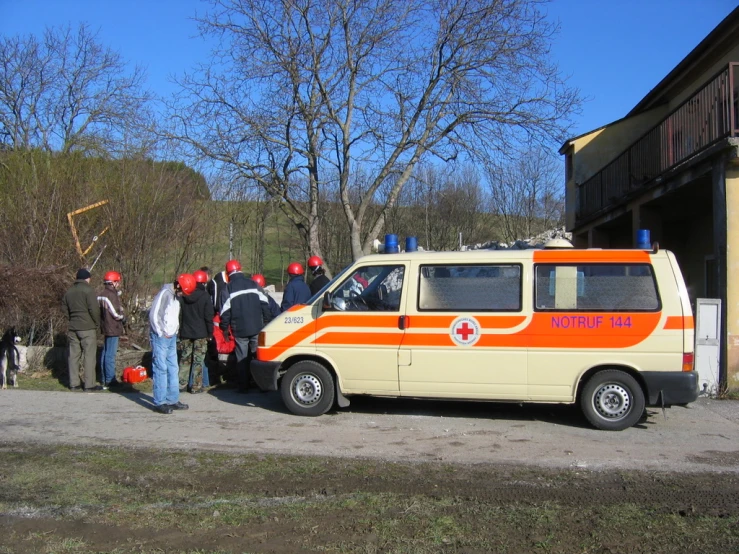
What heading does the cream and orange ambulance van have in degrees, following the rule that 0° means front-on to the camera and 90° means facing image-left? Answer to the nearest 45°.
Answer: approximately 90°

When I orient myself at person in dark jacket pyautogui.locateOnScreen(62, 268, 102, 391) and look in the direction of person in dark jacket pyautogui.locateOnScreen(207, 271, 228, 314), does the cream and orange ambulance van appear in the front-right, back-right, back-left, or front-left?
front-right

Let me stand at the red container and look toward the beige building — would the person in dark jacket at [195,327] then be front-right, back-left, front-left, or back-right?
front-right

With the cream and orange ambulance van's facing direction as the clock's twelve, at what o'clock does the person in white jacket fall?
The person in white jacket is roughly at 12 o'clock from the cream and orange ambulance van.

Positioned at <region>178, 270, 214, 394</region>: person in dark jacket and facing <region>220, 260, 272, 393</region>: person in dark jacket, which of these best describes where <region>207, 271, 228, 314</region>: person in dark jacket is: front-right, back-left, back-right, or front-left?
front-left

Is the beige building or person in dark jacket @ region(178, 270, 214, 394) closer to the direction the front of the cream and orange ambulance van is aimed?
the person in dark jacket

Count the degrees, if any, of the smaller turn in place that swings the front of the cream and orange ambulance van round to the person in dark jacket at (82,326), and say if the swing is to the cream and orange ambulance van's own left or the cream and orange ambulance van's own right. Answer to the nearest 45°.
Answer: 0° — it already faces them

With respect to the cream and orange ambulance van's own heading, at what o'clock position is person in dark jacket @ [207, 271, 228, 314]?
The person in dark jacket is roughly at 1 o'clock from the cream and orange ambulance van.

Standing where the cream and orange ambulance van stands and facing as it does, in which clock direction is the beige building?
The beige building is roughly at 4 o'clock from the cream and orange ambulance van.

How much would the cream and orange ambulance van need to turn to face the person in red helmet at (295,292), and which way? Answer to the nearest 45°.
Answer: approximately 45° to its right

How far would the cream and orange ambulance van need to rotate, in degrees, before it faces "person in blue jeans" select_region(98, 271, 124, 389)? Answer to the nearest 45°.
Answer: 0° — it already faces them

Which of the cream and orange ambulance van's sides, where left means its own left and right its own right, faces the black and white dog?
front

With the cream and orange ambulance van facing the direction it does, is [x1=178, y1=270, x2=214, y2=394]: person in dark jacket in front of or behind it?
in front

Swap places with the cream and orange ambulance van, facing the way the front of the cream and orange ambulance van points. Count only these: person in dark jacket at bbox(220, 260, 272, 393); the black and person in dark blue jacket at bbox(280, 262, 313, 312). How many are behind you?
0

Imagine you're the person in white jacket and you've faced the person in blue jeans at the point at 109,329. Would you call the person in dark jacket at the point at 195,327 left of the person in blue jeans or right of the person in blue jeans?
right
